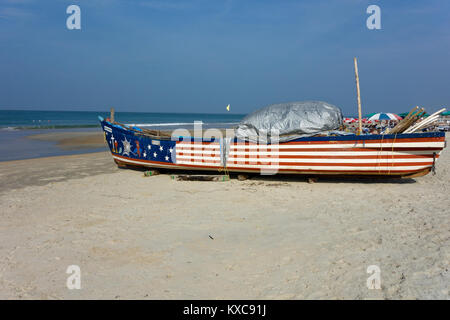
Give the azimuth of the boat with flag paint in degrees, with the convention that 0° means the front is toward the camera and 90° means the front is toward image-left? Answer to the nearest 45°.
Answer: approximately 90°

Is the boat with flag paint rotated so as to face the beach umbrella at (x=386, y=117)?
no
